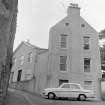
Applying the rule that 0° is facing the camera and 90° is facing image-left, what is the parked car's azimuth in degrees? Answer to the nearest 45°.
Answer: approximately 90°

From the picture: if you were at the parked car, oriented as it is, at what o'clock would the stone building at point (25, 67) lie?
The stone building is roughly at 2 o'clock from the parked car.

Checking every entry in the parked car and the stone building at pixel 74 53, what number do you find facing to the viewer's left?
1

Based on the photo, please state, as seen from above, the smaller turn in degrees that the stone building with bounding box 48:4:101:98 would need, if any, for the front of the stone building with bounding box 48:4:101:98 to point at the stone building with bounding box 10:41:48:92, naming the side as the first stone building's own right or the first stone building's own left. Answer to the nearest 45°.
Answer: approximately 135° to the first stone building's own right

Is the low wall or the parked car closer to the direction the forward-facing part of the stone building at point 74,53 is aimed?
the parked car

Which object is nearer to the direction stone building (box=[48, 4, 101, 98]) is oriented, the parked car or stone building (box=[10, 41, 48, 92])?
the parked car

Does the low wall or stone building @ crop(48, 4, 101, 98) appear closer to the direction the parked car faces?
the low wall

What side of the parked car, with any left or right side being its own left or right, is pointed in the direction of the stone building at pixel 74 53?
right

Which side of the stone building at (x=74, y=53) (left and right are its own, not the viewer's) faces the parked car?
front

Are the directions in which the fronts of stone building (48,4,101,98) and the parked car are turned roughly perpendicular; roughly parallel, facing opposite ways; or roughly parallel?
roughly perpendicular

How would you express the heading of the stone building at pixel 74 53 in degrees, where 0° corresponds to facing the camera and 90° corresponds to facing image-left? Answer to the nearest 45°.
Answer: approximately 0°
